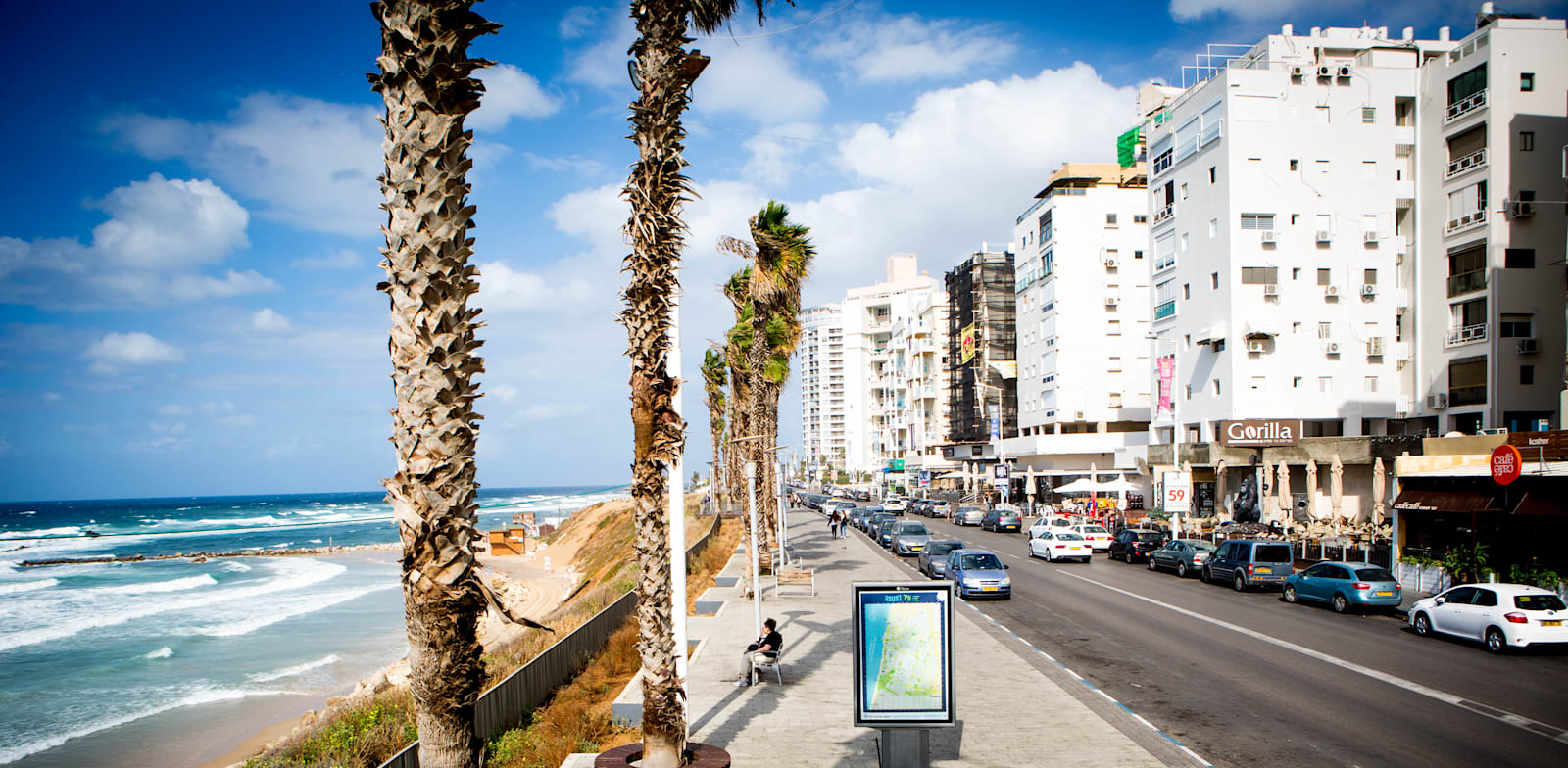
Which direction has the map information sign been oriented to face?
toward the camera

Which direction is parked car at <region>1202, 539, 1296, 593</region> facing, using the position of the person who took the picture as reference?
facing away from the viewer and to the left of the viewer

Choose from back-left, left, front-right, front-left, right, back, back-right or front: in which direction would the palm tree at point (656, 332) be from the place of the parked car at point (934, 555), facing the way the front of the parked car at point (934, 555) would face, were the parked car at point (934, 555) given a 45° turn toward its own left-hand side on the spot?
front-right

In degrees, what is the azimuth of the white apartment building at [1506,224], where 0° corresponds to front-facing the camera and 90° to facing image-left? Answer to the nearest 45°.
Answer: approximately 45°

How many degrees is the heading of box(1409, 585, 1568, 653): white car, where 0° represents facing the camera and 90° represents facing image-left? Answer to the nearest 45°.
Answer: approximately 135°

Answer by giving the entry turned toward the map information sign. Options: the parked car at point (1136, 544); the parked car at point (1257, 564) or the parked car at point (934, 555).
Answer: the parked car at point (934, 555)

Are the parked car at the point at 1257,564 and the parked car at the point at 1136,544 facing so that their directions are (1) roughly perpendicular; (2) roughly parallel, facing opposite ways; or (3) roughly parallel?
roughly parallel

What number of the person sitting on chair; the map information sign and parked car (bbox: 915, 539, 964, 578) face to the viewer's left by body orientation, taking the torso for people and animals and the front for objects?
1

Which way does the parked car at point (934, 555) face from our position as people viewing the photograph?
facing the viewer

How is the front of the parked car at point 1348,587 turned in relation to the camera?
facing away from the viewer and to the left of the viewer

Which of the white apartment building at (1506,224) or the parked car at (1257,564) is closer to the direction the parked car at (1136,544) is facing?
the white apartment building

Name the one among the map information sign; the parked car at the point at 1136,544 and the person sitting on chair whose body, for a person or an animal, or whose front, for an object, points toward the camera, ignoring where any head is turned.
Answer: the map information sign

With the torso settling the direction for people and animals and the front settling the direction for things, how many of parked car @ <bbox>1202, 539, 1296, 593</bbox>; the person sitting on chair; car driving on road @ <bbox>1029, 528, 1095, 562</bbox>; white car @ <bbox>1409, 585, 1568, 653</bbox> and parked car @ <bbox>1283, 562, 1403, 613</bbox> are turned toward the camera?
0

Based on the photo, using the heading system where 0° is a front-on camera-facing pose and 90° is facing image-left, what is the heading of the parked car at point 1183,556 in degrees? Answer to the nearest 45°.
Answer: approximately 135°

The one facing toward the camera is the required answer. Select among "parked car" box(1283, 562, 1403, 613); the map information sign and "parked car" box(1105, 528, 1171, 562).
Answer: the map information sign

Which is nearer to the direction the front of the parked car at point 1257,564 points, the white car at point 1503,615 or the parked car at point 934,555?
the parked car

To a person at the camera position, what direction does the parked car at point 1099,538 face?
facing away from the viewer and to the left of the viewer
